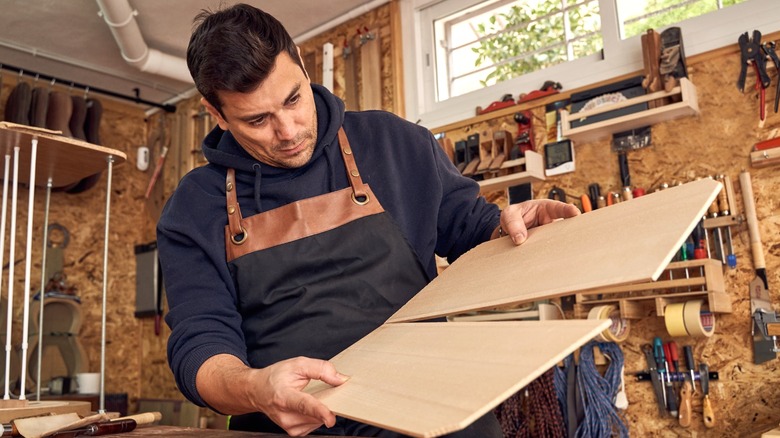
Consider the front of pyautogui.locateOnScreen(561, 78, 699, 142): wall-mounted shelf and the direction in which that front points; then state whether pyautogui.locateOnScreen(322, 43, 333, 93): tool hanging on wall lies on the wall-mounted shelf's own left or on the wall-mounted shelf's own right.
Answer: on the wall-mounted shelf's own right

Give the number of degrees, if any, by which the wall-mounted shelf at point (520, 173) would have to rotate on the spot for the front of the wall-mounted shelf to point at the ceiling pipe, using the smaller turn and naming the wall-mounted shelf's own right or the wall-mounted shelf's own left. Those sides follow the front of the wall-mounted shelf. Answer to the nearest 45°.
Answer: approximately 45° to the wall-mounted shelf's own right

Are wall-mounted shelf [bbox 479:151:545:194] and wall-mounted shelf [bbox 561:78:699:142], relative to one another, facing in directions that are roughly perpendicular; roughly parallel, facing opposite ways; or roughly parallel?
roughly parallel

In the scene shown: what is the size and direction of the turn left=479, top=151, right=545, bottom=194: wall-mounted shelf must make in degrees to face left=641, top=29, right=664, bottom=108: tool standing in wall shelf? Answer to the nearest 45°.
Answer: approximately 90° to its left

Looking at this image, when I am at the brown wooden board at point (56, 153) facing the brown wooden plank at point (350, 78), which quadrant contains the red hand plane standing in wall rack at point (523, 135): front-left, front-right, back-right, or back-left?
front-right

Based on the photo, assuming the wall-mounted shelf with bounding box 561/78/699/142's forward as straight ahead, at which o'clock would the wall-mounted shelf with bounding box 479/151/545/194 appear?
the wall-mounted shelf with bounding box 479/151/545/194 is roughly at 2 o'clock from the wall-mounted shelf with bounding box 561/78/699/142.

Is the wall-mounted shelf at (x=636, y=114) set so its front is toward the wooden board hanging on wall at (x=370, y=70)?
no

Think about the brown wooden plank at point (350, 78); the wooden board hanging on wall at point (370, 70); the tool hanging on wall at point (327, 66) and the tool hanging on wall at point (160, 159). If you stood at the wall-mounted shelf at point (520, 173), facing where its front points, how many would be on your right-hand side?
4

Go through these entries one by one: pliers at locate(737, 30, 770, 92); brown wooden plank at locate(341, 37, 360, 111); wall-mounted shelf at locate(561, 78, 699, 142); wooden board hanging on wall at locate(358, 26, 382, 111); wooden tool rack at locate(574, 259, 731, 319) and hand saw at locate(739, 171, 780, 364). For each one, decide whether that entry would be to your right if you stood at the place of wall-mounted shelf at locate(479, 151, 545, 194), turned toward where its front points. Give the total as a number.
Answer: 2

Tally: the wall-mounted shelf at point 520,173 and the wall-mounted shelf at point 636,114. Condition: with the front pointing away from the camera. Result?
0

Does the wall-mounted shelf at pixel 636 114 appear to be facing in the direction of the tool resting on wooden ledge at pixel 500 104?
no

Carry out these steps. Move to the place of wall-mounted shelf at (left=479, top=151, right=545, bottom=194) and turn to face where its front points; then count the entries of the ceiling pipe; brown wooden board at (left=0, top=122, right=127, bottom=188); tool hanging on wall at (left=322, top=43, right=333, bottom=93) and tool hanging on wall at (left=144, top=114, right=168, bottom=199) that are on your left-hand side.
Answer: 0

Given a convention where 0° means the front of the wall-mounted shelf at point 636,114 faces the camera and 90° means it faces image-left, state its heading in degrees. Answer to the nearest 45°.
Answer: approximately 45°

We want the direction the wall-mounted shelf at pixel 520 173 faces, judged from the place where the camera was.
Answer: facing the viewer and to the left of the viewer

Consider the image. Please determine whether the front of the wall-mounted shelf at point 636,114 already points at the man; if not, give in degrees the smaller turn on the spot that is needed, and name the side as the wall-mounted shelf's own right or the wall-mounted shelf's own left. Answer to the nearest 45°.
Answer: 0° — it already faces them

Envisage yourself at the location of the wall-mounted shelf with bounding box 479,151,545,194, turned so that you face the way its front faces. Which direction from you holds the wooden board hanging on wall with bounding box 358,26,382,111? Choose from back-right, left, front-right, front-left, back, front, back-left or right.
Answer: right
